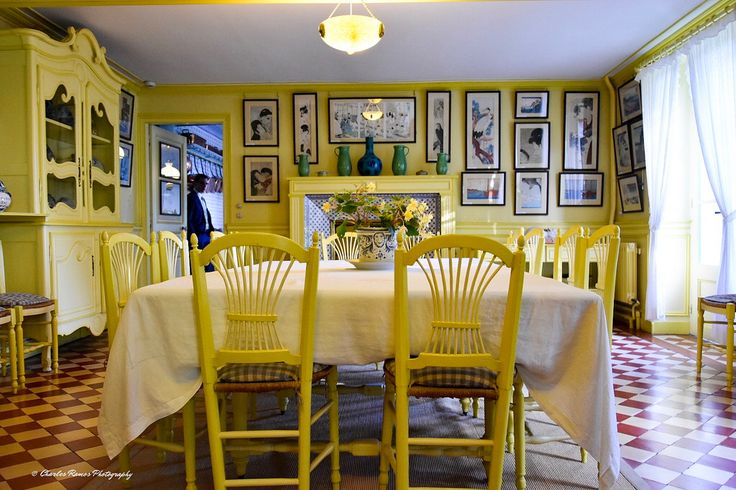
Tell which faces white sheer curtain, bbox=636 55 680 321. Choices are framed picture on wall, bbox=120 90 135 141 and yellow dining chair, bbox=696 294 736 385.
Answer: the framed picture on wall

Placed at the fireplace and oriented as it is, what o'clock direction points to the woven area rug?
The woven area rug is roughly at 12 o'clock from the fireplace.

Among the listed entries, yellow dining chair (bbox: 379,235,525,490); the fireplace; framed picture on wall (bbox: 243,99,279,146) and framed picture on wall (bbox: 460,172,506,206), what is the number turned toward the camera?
3

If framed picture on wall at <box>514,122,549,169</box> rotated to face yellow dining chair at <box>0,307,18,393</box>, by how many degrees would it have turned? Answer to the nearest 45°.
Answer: approximately 45° to its right

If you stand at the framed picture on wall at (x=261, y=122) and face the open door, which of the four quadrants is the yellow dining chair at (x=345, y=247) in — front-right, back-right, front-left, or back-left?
back-left

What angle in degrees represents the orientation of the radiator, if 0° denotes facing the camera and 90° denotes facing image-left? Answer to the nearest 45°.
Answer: approximately 45°

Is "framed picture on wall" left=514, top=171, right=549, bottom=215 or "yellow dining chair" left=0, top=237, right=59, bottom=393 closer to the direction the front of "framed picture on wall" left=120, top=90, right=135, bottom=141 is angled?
the framed picture on wall
